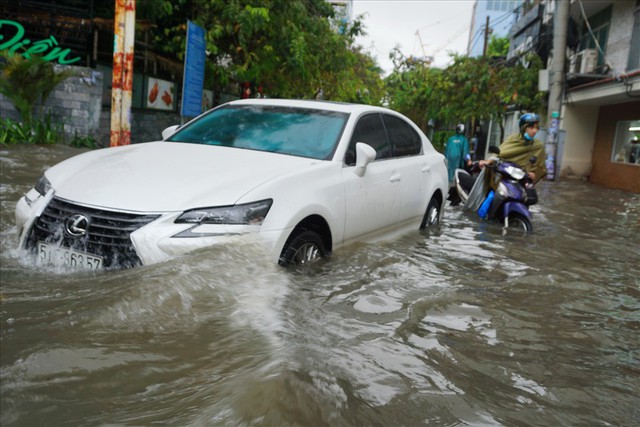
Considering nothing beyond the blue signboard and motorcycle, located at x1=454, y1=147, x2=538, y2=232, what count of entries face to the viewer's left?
0

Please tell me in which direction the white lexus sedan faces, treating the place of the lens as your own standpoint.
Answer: facing the viewer and to the left of the viewer

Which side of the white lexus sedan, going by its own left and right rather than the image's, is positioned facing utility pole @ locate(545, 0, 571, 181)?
back

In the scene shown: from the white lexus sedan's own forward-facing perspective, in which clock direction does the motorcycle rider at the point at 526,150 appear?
The motorcycle rider is roughly at 6 o'clock from the white lexus sedan.

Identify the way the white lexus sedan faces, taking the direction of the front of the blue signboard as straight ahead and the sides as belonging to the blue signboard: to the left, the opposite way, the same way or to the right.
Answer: to the right

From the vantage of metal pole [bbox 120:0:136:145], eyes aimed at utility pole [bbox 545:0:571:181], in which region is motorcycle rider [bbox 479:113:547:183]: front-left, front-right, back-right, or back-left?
front-right

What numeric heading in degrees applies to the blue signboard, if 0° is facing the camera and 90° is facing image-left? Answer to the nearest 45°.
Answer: approximately 315°

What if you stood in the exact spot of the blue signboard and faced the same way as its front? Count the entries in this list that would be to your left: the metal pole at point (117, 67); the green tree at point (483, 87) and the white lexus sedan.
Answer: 1

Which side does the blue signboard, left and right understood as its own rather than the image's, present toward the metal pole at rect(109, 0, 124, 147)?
right

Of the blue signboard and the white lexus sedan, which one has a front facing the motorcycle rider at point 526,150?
the blue signboard

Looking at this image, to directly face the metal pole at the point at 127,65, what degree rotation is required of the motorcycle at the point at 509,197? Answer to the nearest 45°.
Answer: approximately 135° to its right

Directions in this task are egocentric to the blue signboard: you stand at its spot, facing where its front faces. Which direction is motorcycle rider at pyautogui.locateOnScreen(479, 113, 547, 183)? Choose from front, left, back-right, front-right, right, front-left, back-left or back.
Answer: front

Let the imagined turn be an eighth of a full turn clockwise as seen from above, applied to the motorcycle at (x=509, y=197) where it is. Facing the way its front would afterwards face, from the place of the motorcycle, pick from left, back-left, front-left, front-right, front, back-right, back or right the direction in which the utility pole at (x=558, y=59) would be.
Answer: back

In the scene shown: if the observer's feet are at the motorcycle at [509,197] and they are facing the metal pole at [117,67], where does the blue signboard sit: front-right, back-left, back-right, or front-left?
front-right

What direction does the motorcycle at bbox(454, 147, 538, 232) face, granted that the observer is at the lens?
facing the viewer and to the right of the viewer
